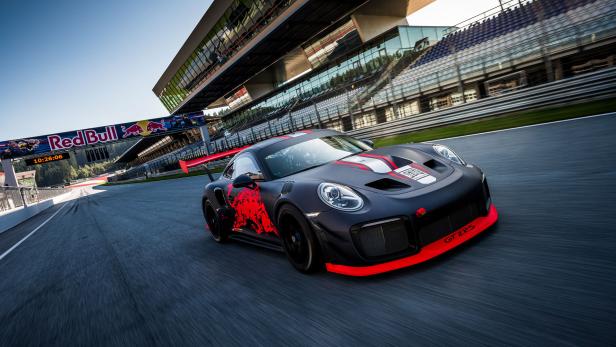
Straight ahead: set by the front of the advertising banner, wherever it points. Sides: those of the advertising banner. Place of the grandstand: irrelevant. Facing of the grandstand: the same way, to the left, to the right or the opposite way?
to the right

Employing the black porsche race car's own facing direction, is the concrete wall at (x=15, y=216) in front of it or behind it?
behind

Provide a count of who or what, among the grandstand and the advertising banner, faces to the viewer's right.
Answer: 0

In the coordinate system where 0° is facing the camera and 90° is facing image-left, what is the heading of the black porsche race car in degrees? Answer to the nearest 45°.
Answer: approximately 315°

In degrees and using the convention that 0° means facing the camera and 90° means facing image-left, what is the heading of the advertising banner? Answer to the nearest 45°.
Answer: approximately 0°

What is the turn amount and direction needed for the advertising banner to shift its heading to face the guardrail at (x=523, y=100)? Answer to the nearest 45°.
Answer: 0° — it already faces it

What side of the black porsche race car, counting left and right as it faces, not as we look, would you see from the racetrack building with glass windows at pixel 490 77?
left

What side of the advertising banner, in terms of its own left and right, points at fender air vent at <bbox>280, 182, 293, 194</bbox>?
front

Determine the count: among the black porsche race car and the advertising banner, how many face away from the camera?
0

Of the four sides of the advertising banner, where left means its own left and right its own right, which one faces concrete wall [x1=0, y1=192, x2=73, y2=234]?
front

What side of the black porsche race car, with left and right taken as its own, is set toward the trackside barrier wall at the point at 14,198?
back
